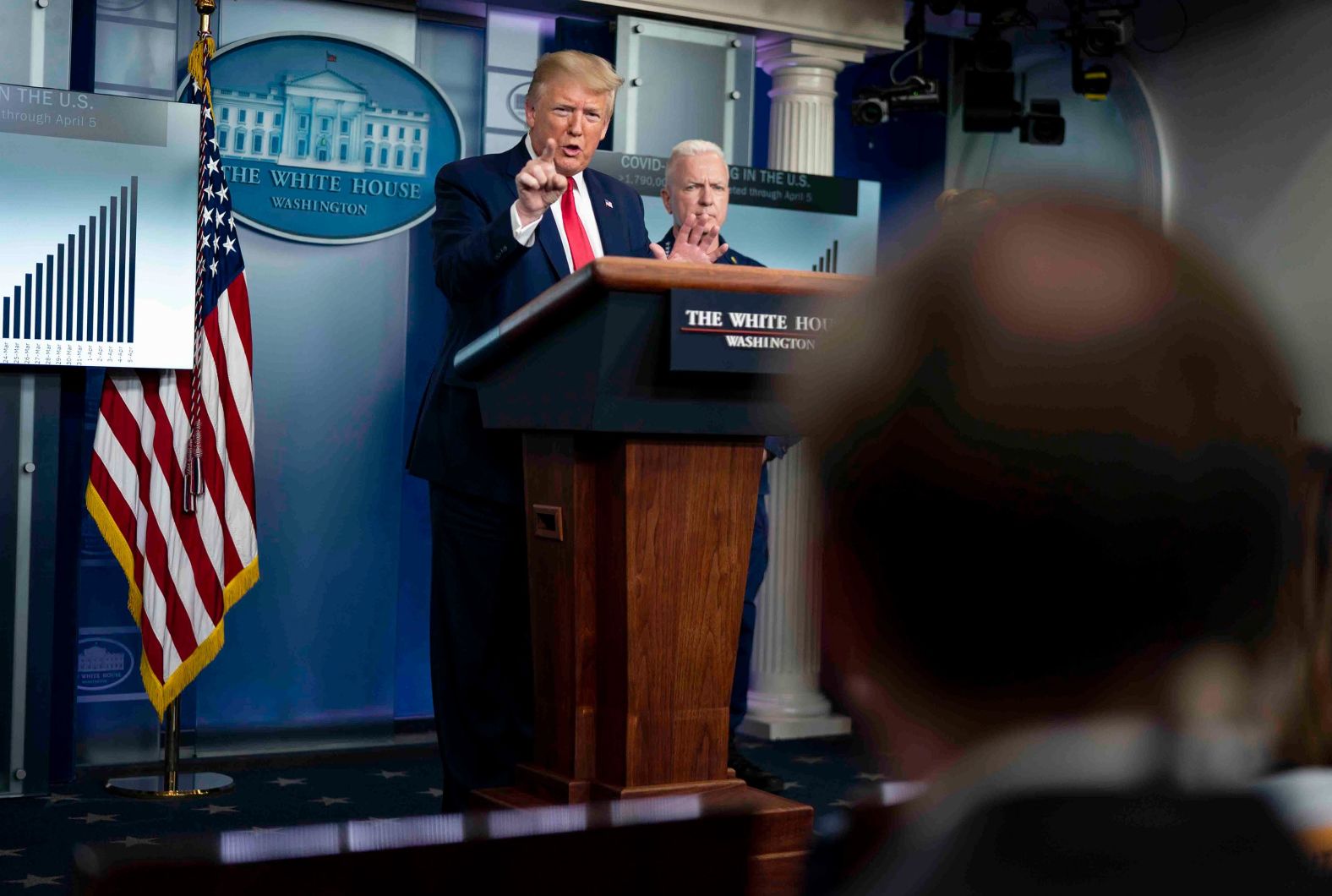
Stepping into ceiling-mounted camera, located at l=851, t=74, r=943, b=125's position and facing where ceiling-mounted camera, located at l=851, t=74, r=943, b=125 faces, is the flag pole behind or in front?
in front

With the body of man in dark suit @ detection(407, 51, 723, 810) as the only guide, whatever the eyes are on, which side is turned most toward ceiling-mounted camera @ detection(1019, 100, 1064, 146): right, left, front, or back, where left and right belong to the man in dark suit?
left

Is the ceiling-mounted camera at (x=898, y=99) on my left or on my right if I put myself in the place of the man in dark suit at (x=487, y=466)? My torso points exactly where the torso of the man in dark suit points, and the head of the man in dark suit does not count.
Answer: on my left

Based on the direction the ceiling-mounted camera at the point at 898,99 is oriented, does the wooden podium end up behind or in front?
in front

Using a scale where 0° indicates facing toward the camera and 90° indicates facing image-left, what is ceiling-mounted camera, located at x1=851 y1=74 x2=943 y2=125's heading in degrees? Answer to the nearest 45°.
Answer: approximately 45°

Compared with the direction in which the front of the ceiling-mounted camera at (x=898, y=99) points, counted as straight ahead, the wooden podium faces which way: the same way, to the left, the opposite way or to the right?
to the left

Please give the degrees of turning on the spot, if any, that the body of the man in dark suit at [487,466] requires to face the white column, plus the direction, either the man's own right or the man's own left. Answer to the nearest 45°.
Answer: approximately 135° to the man's own left

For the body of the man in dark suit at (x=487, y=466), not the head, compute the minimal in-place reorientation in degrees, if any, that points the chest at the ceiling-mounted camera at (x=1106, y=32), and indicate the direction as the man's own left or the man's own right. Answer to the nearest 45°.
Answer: approximately 90° to the man's own left

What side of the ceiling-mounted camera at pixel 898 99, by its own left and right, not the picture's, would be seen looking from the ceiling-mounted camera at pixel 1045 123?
back

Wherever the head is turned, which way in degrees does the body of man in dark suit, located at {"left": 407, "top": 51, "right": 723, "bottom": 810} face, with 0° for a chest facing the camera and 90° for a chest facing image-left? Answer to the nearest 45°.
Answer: approximately 315°

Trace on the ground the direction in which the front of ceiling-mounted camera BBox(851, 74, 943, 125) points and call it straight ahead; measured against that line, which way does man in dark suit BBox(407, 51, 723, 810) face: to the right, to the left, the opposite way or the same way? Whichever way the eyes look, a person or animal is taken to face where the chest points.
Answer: to the left
